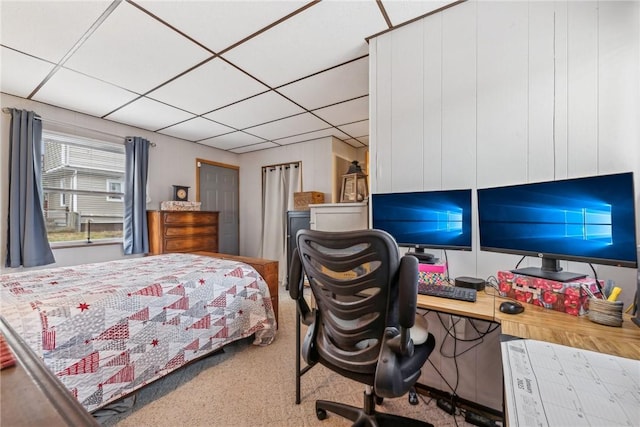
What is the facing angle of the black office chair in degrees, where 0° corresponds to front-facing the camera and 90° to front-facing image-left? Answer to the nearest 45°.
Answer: approximately 225°

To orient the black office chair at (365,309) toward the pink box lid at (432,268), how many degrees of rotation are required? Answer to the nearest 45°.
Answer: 0° — it already faces it

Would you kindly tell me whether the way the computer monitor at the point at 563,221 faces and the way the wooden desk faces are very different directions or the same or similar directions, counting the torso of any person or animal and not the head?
same or similar directions

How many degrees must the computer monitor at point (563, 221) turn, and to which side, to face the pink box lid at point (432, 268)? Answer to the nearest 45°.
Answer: approximately 45° to its right

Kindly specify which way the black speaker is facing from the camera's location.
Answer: facing the viewer and to the left of the viewer

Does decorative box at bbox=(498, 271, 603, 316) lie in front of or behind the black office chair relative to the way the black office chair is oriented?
in front

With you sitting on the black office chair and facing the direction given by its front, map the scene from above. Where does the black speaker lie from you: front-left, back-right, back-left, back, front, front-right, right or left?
front

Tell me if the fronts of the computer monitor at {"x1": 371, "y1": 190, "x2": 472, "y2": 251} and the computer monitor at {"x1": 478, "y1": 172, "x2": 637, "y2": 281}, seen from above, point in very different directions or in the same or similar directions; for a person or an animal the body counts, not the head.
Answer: same or similar directions

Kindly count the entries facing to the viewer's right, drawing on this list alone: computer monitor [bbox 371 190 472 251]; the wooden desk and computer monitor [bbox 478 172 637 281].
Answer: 0

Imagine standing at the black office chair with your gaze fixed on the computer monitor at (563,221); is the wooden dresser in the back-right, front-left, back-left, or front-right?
back-left

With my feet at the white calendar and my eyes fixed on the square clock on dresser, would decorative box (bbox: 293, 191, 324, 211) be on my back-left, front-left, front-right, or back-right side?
front-right

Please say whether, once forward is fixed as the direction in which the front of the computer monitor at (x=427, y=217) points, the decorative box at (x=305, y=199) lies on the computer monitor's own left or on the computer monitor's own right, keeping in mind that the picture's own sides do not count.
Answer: on the computer monitor's own right

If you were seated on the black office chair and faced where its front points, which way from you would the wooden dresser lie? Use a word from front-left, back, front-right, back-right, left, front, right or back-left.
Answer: left

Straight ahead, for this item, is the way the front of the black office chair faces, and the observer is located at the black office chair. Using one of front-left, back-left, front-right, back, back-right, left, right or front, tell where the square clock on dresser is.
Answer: left

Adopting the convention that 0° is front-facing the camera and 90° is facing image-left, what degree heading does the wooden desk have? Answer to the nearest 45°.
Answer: approximately 45°

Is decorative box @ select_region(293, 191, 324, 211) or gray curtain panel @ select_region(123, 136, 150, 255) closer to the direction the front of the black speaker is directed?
the gray curtain panel
